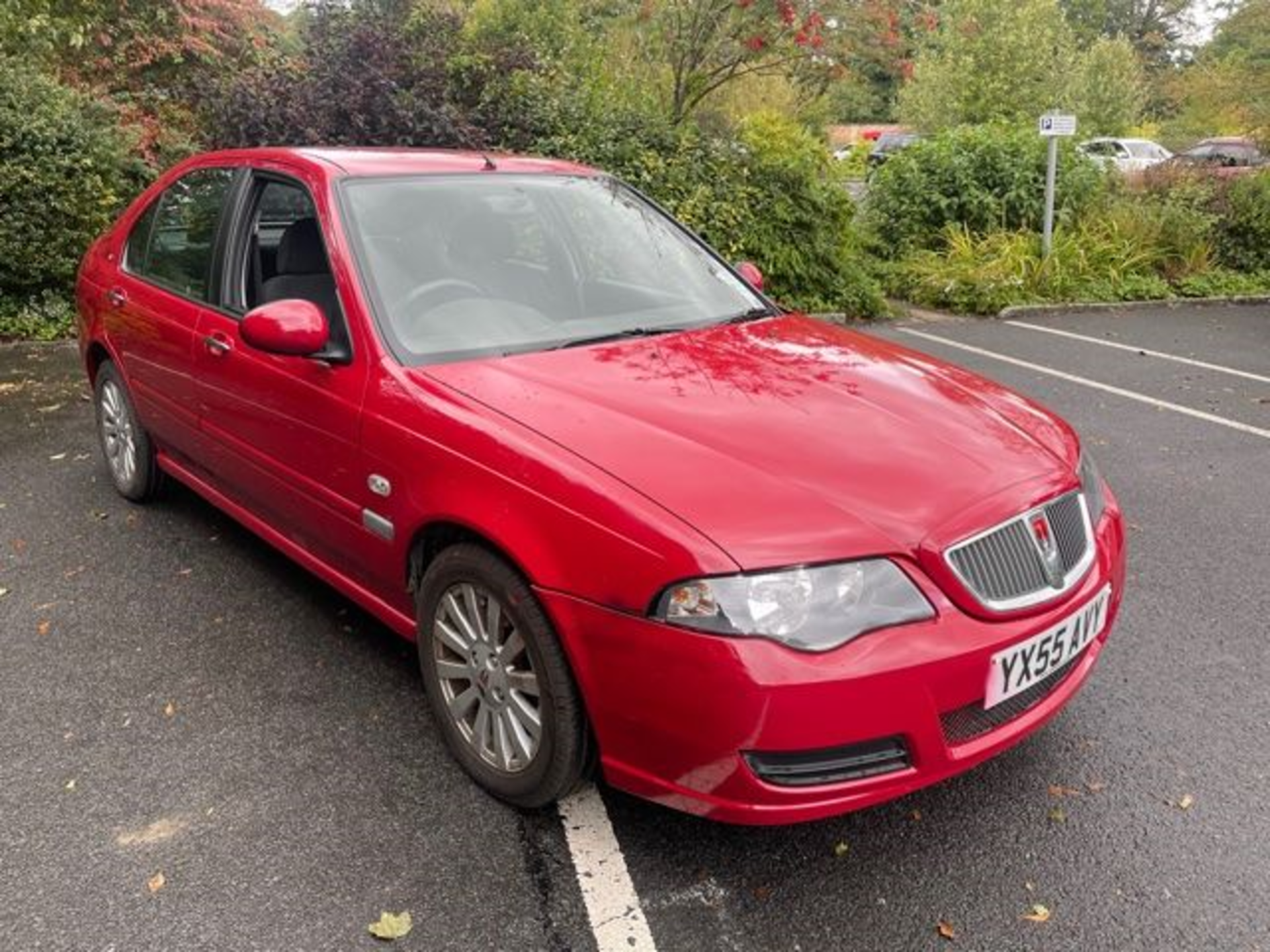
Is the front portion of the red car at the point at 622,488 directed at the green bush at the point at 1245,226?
no

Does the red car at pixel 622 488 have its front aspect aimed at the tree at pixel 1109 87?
no

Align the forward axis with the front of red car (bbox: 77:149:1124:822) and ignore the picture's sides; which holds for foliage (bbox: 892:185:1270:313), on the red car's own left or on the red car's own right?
on the red car's own left

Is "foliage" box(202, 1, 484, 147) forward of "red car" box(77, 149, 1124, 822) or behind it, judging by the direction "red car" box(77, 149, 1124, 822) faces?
behind

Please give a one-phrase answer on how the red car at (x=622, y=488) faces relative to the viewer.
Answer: facing the viewer and to the right of the viewer

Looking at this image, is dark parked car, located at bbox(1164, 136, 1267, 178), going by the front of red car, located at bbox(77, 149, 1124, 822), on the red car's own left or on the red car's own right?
on the red car's own left

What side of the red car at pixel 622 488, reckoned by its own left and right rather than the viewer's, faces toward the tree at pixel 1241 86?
left

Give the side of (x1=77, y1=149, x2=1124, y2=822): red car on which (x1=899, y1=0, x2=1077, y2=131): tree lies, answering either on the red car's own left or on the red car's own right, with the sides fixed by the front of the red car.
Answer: on the red car's own left

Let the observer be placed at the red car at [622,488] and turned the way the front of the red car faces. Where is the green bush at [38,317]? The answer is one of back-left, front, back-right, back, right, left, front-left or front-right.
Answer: back

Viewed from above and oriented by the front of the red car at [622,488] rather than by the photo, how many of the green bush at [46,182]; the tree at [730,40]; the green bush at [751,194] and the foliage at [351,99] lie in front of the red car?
0

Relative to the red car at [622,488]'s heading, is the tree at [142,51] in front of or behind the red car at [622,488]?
behind

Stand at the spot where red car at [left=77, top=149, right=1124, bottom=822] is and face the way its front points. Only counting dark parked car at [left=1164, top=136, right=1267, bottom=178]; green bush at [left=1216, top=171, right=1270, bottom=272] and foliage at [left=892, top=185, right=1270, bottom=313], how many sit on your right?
0

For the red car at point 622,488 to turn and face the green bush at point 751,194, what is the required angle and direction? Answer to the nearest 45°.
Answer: approximately 135° to its left

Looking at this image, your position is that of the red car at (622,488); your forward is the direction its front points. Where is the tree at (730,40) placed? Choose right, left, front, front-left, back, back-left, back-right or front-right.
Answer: back-left

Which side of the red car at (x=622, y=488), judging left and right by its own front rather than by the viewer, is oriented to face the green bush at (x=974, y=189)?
left
